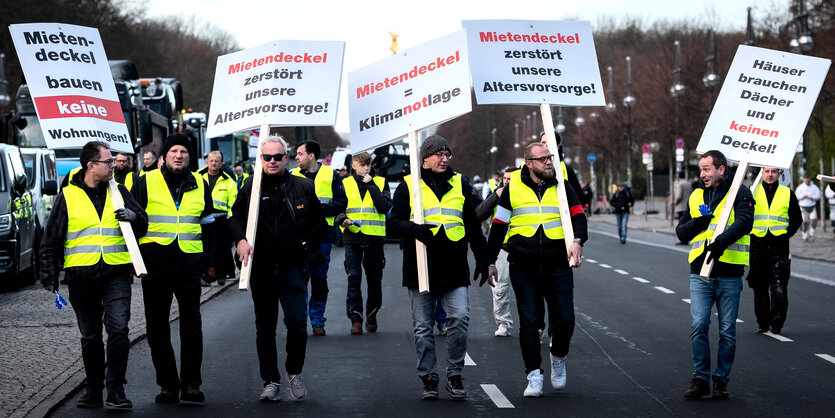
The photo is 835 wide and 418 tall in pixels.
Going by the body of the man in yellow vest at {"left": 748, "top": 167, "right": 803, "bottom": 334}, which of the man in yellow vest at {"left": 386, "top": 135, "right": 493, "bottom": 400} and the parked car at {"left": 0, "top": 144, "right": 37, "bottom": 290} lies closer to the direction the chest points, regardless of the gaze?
the man in yellow vest

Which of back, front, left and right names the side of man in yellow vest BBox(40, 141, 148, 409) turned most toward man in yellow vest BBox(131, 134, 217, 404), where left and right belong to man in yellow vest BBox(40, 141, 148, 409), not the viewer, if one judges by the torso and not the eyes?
left

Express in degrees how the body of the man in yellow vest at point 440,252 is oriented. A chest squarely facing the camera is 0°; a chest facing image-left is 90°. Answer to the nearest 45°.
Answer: approximately 0°
